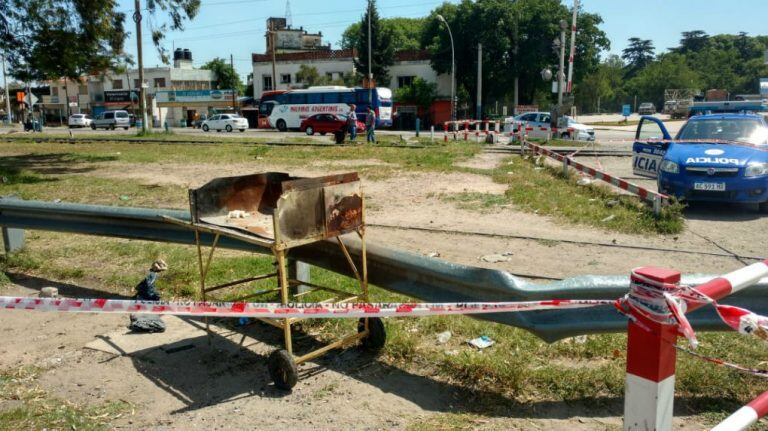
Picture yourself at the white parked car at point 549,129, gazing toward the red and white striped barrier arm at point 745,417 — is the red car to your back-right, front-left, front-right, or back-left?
back-right

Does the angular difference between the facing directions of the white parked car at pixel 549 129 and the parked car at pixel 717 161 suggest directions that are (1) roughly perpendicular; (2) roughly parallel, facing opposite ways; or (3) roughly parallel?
roughly perpendicular

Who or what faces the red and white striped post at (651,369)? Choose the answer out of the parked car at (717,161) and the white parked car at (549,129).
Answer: the parked car

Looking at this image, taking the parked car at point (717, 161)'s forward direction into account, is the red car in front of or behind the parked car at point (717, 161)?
behind

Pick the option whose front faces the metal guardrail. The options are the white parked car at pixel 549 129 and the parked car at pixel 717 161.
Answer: the parked car

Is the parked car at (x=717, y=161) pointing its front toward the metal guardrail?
yes

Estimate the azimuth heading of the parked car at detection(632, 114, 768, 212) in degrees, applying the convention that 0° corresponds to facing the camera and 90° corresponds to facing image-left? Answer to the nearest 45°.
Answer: approximately 0°
